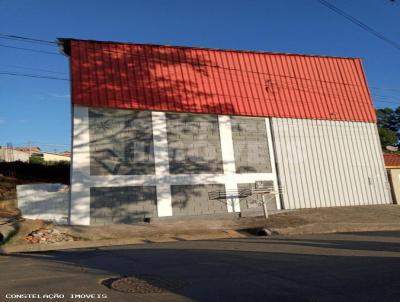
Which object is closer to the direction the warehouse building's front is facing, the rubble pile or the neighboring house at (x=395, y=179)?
the rubble pile

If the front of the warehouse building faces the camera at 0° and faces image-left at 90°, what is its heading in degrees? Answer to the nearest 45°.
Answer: approximately 0°

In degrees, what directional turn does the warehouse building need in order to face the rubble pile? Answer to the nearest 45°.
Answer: approximately 45° to its right

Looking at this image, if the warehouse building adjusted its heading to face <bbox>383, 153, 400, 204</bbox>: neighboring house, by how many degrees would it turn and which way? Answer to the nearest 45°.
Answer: approximately 135° to its left

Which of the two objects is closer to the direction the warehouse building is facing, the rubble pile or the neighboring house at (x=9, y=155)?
the rubble pile
